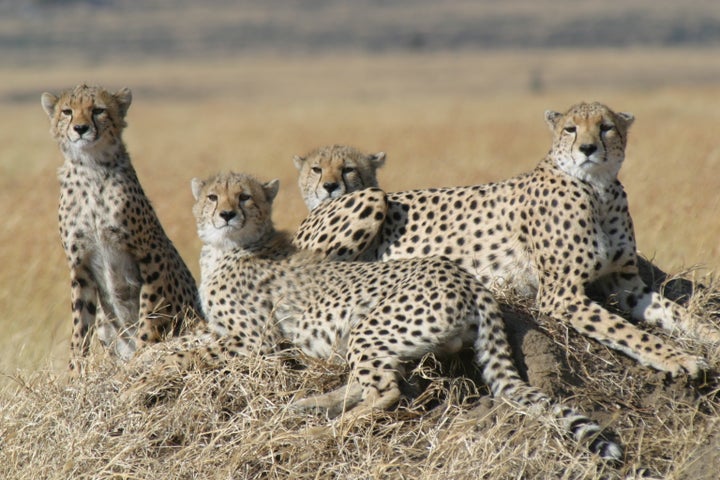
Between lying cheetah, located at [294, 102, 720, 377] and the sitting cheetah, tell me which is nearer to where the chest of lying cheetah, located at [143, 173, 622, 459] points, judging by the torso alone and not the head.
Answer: the sitting cheetah

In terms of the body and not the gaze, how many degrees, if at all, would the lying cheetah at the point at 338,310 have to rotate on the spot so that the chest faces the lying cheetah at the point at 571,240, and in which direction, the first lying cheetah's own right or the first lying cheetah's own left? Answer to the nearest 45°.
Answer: approximately 180°

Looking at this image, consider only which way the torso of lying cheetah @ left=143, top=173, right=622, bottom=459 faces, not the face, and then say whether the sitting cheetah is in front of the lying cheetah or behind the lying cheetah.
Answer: in front

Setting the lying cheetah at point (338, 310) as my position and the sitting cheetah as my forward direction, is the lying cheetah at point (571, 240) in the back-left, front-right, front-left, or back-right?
back-right

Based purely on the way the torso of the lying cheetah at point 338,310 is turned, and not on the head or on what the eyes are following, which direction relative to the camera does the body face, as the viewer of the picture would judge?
to the viewer's left
